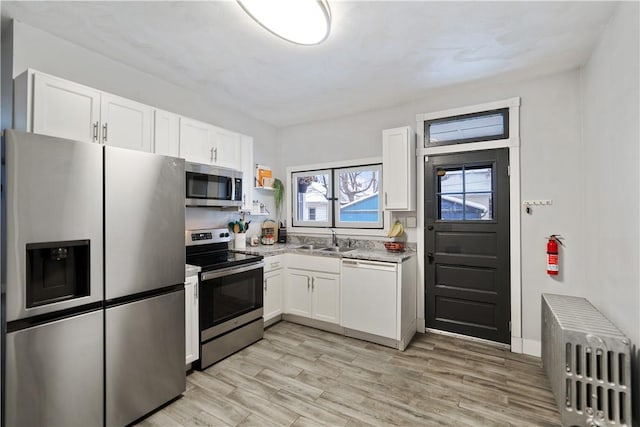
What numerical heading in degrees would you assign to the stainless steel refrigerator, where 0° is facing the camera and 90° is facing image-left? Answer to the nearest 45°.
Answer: approximately 315°

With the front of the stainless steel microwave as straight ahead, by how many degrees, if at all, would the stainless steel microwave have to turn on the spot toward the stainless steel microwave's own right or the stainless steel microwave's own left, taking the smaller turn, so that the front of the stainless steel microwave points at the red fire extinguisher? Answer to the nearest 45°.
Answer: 0° — it already faces it

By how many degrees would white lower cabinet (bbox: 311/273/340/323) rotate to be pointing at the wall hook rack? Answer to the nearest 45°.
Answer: approximately 135° to its left

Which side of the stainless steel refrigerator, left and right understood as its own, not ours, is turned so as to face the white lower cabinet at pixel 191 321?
left

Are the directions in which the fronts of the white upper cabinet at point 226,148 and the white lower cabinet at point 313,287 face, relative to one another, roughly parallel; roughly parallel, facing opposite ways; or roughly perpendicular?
roughly perpendicular

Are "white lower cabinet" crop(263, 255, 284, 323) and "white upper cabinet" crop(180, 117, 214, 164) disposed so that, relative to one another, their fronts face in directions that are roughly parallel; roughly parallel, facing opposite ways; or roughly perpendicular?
roughly parallel

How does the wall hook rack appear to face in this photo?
toward the camera

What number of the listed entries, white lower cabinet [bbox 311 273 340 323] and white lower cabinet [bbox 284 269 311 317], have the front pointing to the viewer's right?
0

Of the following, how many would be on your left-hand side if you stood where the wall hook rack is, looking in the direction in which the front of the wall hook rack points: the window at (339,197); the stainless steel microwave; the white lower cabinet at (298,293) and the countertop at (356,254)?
0

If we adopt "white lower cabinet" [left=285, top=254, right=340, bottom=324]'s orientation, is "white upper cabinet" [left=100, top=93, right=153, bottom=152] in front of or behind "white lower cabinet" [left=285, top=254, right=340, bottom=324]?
in front

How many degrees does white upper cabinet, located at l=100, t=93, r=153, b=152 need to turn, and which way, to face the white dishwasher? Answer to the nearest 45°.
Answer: approximately 45° to its left

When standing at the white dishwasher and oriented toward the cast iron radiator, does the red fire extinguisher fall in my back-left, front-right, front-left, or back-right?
front-left

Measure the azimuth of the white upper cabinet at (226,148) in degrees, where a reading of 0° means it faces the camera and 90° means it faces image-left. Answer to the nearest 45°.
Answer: approximately 315°

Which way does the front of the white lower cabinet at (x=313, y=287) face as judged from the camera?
facing the viewer and to the left of the viewer

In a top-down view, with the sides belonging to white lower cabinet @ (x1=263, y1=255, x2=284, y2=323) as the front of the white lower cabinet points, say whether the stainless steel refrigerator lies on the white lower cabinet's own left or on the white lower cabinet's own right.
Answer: on the white lower cabinet's own right

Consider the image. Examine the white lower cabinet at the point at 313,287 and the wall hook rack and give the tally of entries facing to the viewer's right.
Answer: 0

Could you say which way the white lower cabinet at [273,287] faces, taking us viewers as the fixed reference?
facing the viewer and to the right of the viewer

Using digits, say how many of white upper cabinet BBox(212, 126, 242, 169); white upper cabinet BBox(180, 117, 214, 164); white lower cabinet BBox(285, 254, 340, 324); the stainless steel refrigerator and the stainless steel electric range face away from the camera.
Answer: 0
